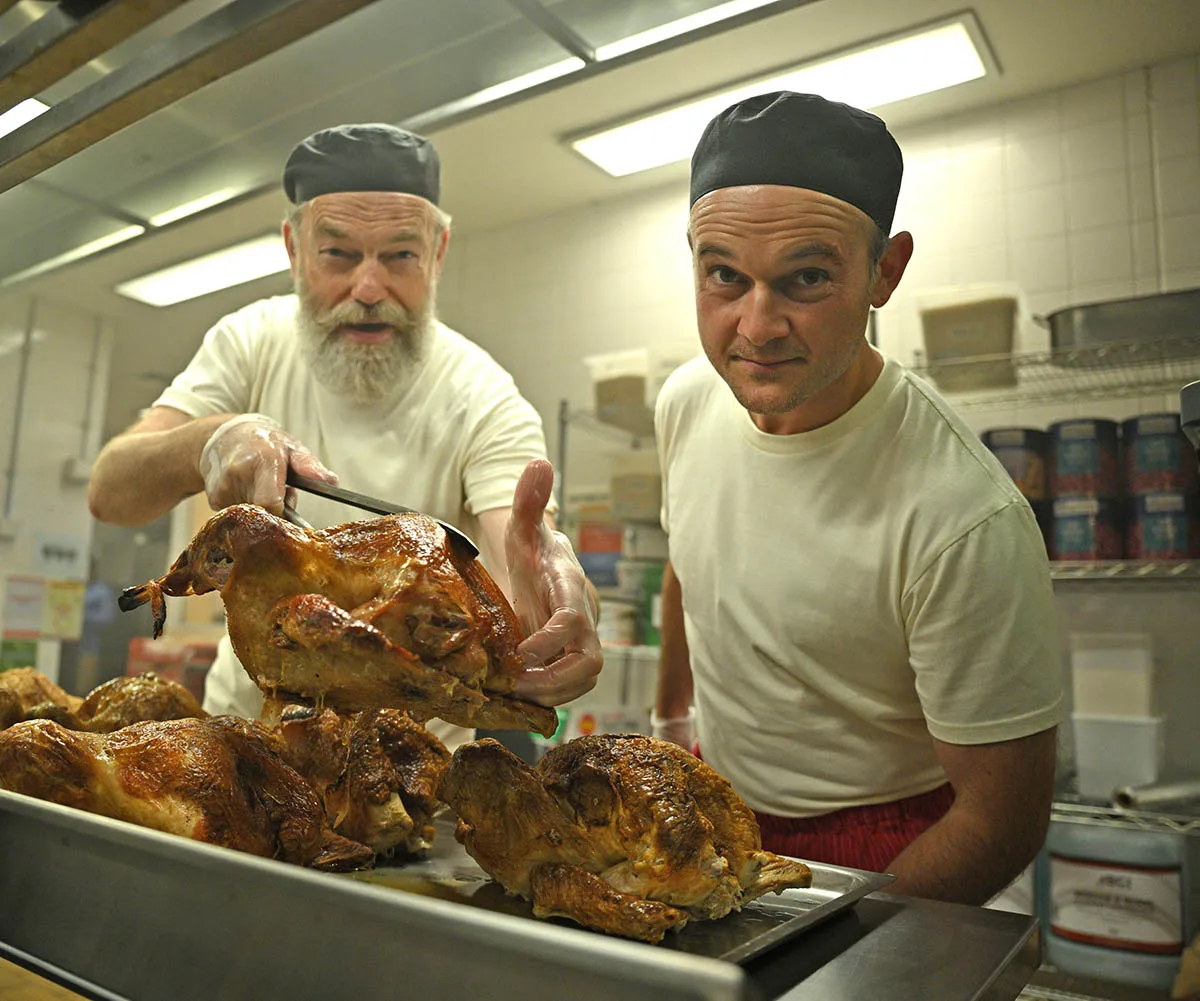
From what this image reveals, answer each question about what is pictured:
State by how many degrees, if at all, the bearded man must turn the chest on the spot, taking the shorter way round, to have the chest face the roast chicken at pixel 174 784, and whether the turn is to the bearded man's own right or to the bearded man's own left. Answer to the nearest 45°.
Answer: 0° — they already face it

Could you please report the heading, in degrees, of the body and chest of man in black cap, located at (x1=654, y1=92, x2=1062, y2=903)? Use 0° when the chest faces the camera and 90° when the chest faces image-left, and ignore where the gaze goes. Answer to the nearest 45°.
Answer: approximately 45°

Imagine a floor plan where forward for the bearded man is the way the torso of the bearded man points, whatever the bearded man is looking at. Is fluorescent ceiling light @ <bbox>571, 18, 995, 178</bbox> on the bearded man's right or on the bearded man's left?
on the bearded man's left

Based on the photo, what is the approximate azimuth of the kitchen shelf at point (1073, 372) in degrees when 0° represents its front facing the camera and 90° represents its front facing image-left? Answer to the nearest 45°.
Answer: approximately 0°

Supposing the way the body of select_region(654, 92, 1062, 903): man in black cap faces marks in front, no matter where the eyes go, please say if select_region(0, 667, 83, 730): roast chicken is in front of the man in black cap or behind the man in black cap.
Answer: in front

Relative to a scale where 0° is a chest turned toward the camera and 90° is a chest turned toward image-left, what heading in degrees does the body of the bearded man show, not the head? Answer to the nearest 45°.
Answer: approximately 0°

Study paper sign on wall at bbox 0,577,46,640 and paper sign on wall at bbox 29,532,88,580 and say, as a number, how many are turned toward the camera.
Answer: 2
